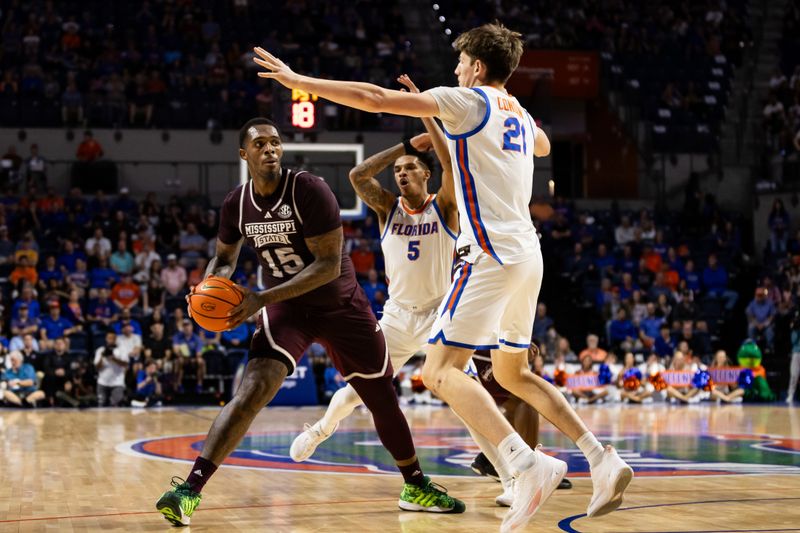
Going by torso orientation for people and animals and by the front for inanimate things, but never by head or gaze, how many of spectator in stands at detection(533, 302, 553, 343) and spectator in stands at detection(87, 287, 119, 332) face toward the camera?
2

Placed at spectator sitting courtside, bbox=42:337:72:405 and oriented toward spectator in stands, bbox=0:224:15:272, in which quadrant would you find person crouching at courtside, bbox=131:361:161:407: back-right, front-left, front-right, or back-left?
back-right

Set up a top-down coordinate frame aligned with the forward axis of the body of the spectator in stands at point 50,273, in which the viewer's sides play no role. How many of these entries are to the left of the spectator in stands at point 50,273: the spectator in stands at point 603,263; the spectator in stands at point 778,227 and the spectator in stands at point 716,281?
3

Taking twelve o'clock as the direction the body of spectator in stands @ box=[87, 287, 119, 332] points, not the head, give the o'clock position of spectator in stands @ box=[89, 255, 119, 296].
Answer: spectator in stands @ box=[89, 255, 119, 296] is roughly at 6 o'clock from spectator in stands @ box=[87, 287, 119, 332].

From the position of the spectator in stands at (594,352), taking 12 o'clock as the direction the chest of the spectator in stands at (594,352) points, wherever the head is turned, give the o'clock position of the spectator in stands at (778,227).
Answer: the spectator in stands at (778,227) is roughly at 7 o'clock from the spectator in stands at (594,352).

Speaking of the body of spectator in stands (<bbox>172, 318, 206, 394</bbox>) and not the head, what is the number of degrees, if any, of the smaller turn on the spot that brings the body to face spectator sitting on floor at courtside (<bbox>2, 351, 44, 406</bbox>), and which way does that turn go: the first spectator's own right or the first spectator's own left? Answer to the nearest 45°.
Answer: approximately 90° to the first spectator's own right

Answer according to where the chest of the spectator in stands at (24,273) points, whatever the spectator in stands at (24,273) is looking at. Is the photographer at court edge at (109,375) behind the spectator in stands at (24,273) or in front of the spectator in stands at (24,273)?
in front
